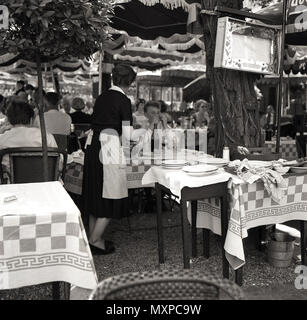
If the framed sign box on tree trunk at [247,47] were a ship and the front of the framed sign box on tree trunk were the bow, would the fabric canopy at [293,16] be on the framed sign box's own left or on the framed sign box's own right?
on the framed sign box's own left

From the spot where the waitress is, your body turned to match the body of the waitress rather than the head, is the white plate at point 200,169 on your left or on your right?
on your right

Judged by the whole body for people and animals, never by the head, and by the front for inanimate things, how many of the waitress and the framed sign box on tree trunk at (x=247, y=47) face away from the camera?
0

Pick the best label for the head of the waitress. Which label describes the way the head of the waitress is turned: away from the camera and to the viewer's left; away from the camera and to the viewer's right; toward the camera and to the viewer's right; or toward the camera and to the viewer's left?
away from the camera and to the viewer's right

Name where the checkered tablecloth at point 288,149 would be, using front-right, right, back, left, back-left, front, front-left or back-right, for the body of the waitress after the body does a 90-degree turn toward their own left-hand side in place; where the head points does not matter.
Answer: front-right

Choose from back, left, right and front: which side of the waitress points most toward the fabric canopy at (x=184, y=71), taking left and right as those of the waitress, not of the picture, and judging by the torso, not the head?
left

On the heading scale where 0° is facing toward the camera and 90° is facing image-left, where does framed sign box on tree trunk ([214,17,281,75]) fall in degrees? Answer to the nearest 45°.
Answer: approximately 315°

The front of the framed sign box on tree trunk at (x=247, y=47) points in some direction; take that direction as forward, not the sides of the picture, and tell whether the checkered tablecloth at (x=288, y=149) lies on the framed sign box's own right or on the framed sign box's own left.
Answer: on the framed sign box's own left

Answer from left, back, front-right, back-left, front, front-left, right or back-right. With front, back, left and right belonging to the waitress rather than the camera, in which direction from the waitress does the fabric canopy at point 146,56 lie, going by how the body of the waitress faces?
left

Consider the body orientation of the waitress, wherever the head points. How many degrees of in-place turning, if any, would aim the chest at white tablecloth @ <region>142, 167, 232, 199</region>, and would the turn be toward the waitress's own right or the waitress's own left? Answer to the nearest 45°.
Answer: approximately 45° to the waitress's own right

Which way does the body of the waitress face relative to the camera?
to the viewer's right

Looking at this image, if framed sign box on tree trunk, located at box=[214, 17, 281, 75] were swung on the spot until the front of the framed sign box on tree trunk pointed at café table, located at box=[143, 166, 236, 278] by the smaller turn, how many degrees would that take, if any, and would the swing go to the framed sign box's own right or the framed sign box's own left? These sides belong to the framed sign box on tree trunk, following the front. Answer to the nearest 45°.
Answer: approximately 45° to the framed sign box's own right
